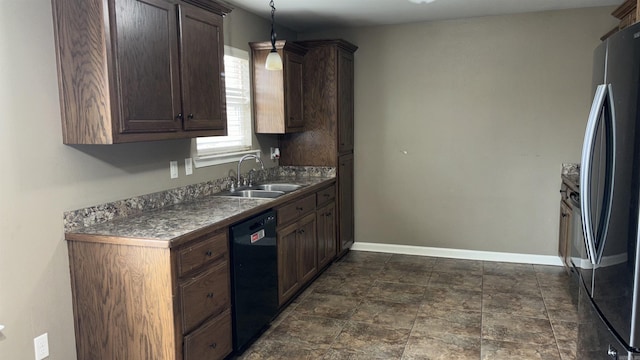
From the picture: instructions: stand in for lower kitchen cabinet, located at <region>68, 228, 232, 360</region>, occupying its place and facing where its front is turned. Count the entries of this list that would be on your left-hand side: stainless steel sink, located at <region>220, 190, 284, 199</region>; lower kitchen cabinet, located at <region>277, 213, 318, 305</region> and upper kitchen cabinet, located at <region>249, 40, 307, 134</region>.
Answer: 3

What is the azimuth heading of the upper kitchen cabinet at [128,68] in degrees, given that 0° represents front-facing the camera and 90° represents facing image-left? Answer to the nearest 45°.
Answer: approximately 315°

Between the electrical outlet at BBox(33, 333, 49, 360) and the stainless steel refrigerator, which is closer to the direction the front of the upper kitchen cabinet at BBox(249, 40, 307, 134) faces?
the stainless steel refrigerator

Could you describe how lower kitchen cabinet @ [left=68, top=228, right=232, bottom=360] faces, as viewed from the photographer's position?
facing the viewer and to the right of the viewer

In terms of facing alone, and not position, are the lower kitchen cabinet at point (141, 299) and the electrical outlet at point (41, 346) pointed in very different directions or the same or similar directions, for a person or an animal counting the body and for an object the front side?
same or similar directions

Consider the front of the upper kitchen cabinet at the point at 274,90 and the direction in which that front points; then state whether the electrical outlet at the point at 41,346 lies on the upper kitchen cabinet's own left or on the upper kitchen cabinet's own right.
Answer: on the upper kitchen cabinet's own right

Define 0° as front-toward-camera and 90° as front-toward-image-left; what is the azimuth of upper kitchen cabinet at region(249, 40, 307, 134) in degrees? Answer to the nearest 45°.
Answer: approximately 315°

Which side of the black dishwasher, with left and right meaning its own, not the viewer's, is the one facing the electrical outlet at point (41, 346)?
right

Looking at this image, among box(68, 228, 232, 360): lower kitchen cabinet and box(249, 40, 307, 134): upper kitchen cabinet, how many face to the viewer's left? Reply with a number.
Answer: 0

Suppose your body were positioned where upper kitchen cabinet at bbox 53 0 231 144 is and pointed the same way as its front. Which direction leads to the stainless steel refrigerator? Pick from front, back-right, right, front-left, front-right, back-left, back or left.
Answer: front

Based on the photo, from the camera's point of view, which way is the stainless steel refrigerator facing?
to the viewer's left

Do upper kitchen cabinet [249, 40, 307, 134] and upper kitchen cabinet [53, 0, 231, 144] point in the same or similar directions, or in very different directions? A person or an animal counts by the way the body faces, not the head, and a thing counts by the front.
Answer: same or similar directions

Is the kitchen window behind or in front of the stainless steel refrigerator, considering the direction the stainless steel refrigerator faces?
in front

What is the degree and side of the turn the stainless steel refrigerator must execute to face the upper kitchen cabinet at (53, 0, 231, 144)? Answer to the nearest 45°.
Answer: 0° — it already faces it
